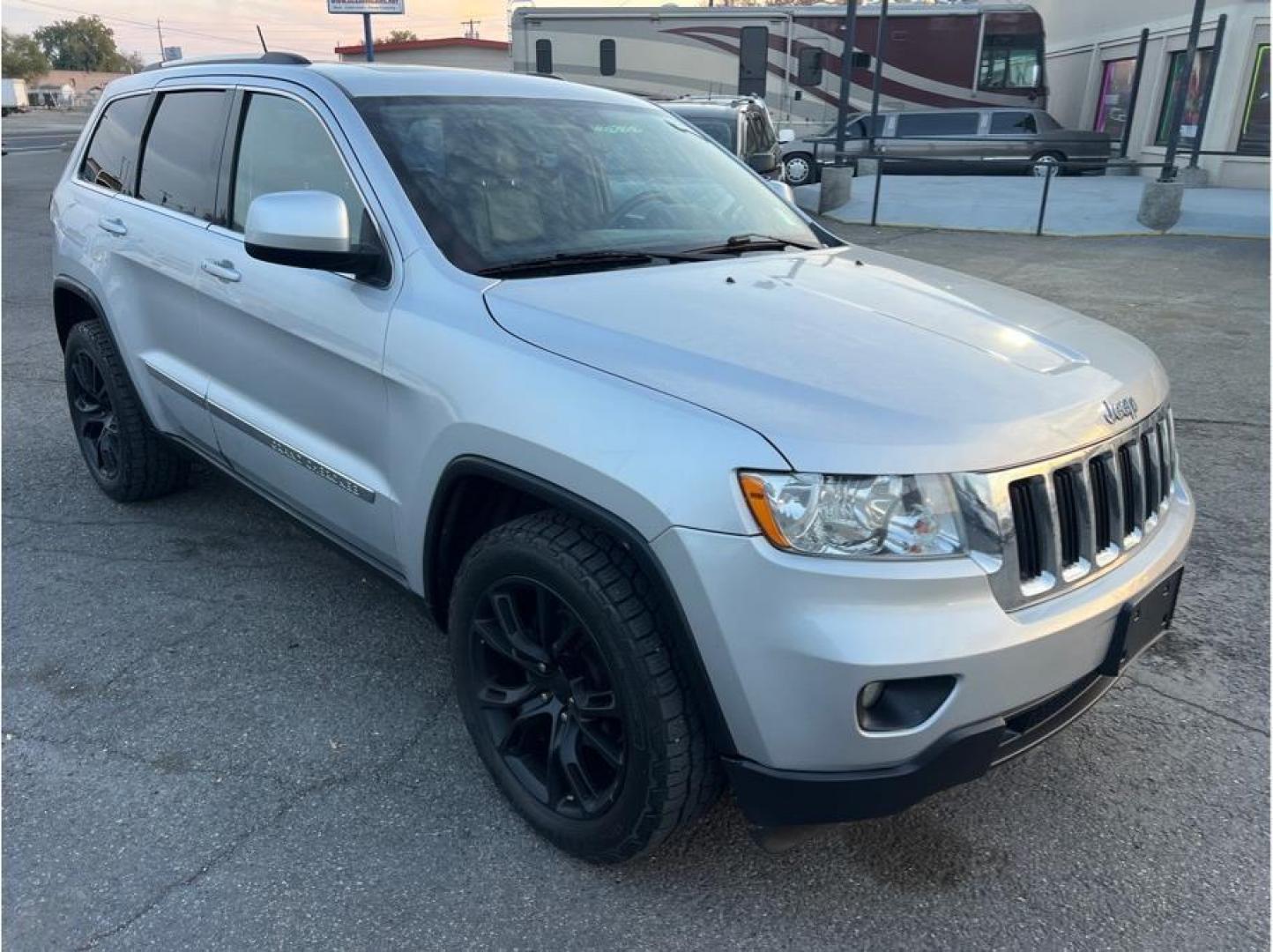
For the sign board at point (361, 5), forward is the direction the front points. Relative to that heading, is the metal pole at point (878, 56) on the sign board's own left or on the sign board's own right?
on the sign board's own left

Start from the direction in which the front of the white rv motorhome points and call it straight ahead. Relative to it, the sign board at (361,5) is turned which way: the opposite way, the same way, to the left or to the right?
to the right

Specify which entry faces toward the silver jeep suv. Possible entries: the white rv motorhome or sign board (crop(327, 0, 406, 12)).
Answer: the sign board

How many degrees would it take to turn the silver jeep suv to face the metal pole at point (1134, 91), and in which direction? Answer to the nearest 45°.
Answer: approximately 90° to its left

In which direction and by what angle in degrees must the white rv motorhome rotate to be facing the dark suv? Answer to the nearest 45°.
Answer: approximately 90° to its right

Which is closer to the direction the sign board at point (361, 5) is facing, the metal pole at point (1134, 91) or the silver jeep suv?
the silver jeep suv

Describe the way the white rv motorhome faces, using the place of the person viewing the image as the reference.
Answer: facing to the right of the viewer

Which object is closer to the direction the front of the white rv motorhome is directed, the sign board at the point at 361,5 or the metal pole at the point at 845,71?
the metal pole

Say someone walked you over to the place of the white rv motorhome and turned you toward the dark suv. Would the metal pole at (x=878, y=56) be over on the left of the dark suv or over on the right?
left

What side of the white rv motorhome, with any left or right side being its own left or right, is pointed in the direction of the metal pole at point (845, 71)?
right

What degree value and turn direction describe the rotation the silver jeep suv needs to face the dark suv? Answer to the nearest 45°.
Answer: approximately 135° to its left

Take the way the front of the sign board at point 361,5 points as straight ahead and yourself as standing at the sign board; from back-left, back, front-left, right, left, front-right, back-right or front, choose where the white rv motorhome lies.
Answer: front-left

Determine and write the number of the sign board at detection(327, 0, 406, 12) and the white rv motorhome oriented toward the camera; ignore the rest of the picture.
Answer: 1
